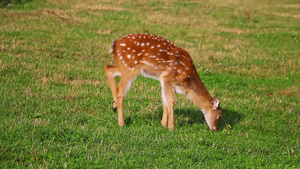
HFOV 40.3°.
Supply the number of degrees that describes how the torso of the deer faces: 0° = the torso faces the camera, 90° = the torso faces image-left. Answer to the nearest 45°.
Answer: approximately 270°
